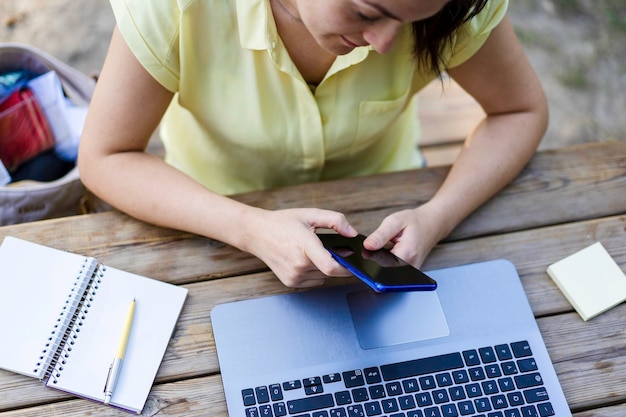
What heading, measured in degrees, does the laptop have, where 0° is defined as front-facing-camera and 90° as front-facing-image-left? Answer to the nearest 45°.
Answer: approximately 180°

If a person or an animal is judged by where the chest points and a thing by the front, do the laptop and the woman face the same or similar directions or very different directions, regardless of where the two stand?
very different directions

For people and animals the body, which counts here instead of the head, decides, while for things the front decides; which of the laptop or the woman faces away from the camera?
the laptop

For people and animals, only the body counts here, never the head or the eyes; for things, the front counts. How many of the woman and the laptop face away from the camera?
1
